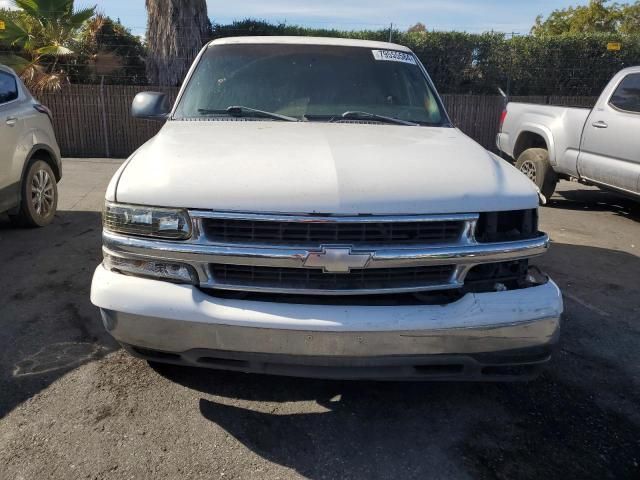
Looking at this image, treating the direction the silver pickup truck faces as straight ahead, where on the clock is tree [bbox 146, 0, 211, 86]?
The tree is roughly at 5 o'clock from the silver pickup truck.

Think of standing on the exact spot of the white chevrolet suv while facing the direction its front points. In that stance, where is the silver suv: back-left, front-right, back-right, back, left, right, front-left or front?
back-right

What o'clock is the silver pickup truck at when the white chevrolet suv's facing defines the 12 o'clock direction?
The silver pickup truck is roughly at 7 o'clock from the white chevrolet suv.

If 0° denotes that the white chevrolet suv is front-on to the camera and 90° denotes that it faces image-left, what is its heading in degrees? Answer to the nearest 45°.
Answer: approximately 0°

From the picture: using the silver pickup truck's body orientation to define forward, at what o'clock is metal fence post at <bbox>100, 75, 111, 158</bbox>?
The metal fence post is roughly at 5 o'clock from the silver pickup truck.

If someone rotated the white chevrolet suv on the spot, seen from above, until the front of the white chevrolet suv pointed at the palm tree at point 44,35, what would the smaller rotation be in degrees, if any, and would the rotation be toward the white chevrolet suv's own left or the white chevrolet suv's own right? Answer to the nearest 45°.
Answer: approximately 135° to the white chevrolet suv's own right

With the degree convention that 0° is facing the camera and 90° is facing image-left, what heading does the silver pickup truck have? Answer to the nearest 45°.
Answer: approximately 315°
